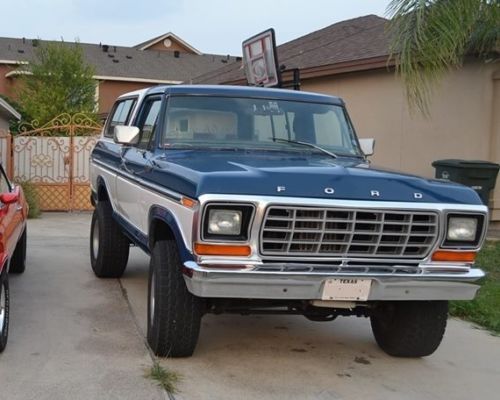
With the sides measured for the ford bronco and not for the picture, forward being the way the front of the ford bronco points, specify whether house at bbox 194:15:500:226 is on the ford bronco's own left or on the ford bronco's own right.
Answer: on the ford bronco's own left

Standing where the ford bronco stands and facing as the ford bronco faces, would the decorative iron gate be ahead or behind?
behind

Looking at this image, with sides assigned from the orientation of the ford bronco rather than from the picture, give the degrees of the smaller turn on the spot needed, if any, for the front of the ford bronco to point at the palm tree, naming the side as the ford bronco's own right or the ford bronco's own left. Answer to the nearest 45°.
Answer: approximately 135° to the ford bronco's own left

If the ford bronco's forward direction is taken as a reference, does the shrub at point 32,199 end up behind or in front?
behind

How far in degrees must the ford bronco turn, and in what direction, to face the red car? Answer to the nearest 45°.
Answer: approximately 135° to its right

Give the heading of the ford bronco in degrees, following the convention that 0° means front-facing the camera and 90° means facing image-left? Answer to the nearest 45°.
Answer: approximately 315°

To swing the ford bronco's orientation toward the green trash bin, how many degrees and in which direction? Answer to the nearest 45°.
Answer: approximately 90° to its left

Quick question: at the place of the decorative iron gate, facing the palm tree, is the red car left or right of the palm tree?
right
